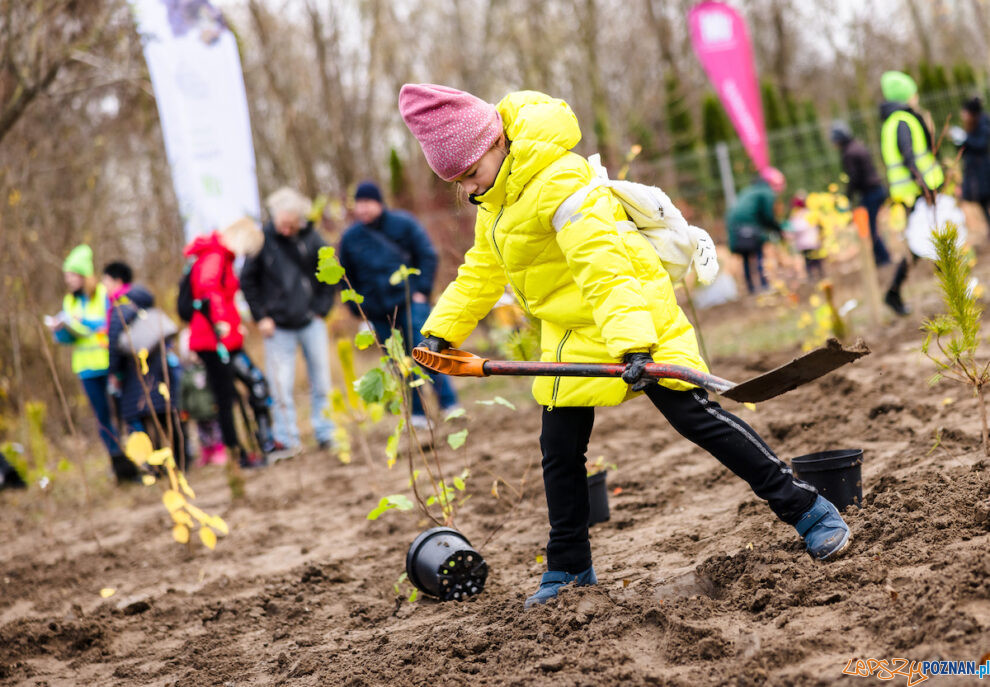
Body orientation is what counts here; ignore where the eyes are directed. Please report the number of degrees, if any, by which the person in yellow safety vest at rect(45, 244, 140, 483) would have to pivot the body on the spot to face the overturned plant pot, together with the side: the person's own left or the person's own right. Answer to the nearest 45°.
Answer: approximately 45° to the person's own left

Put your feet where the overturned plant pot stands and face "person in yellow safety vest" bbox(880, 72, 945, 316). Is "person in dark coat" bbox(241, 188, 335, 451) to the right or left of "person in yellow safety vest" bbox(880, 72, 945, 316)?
left

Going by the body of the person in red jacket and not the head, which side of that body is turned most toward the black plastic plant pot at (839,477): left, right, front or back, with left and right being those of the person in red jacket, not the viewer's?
right

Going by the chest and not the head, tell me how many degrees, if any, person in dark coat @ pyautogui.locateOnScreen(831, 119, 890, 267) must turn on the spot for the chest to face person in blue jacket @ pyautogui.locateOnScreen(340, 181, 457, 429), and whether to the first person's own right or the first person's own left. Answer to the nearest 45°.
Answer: approximately 45° to the first person's own left

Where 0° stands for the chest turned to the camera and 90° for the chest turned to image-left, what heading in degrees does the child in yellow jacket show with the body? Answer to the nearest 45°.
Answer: approximately 45°

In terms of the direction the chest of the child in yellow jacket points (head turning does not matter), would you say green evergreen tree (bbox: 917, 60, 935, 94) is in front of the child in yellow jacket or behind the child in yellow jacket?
behind

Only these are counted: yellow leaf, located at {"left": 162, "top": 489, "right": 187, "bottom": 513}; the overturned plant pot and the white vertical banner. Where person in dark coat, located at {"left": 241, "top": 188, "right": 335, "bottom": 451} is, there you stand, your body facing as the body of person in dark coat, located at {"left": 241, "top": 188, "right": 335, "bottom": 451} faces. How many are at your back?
1

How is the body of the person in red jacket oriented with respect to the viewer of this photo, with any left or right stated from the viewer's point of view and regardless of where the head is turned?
facing to the right of the viewer

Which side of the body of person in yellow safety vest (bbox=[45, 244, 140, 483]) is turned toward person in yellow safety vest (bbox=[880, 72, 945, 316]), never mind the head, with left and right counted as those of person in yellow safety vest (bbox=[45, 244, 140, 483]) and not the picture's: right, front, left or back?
back
